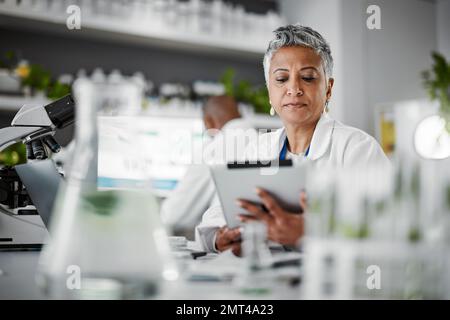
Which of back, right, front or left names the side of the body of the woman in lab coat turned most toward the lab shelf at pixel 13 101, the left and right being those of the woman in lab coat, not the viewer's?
right

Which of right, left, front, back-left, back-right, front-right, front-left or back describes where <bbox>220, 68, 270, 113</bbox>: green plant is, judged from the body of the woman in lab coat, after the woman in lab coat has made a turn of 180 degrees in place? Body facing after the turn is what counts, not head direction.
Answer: front-left

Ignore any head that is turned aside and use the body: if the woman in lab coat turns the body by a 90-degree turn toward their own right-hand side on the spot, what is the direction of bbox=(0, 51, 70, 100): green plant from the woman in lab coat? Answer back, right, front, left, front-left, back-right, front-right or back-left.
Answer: front

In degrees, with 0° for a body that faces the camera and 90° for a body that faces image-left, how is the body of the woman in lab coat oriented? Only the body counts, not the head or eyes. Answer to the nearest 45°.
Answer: approximately 45°

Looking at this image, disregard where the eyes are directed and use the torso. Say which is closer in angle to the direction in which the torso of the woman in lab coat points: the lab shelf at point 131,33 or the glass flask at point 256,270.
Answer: the glass flask

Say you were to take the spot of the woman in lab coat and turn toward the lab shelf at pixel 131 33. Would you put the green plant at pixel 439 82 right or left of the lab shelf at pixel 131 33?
right

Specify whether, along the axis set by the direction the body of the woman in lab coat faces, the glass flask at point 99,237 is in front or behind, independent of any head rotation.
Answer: in front

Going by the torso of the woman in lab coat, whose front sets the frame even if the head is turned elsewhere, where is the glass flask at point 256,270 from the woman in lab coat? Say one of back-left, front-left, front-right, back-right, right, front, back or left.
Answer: front-left
